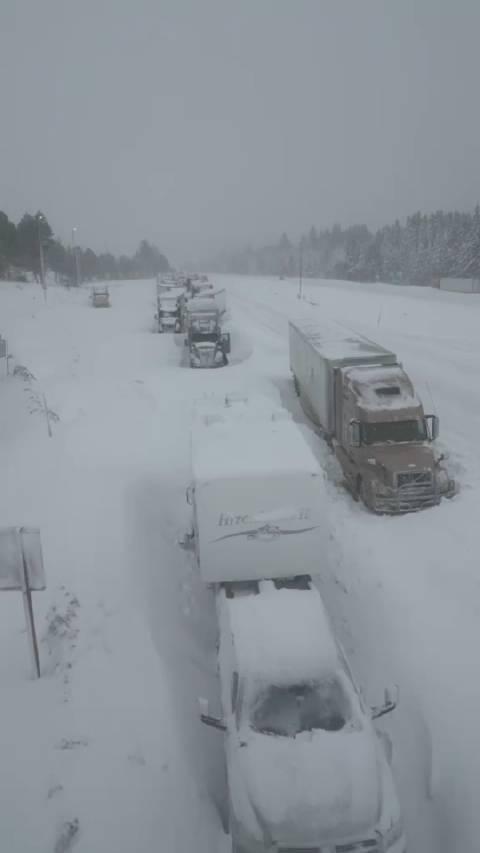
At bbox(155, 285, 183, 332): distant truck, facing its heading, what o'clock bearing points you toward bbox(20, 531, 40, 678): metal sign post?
The metal sign post is roughly at 12 o'clock from the distant truck.

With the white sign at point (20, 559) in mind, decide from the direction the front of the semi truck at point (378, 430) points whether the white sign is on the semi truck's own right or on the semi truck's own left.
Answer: on the semi truck's own right

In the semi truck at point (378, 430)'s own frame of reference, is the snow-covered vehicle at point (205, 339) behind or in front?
behind

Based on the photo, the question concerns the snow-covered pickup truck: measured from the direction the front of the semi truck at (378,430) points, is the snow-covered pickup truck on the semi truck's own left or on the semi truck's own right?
on the semi truck's own right

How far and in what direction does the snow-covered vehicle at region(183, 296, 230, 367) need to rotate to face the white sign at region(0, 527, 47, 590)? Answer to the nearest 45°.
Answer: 0° — it already faces it

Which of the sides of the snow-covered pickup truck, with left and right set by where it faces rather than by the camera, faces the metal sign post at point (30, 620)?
right

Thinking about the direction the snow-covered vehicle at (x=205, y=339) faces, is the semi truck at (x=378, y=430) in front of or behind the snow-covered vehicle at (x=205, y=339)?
in front

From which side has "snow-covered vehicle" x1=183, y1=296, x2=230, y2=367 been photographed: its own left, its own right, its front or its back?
front

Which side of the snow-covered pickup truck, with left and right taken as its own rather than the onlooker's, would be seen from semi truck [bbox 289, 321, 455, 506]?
back

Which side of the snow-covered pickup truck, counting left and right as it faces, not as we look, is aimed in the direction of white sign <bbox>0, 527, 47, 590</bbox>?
right

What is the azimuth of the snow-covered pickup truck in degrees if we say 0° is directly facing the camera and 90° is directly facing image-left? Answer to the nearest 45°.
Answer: approximately 0°

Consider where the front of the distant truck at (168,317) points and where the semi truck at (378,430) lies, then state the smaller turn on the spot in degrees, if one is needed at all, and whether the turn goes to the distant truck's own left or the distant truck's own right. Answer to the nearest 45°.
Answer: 0° — it already faces it
